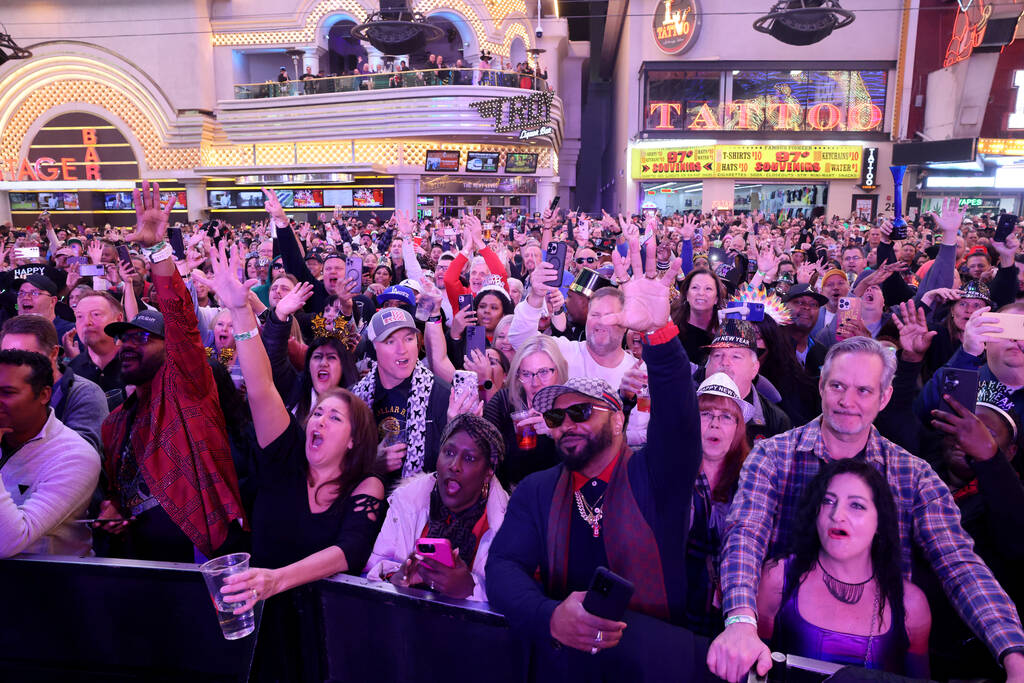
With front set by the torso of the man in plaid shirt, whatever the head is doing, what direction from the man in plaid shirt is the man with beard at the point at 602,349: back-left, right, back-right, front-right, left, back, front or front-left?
back-right

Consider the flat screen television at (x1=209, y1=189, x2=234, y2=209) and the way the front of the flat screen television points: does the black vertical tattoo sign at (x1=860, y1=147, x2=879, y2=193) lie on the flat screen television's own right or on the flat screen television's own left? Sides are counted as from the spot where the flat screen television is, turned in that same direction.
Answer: on the flat screen television's own left

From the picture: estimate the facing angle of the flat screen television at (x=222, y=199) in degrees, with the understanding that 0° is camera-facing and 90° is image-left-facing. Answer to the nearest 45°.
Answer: approximately 0°

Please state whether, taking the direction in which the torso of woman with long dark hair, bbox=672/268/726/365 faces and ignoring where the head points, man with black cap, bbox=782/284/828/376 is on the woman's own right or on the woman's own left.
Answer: on the woman's own left

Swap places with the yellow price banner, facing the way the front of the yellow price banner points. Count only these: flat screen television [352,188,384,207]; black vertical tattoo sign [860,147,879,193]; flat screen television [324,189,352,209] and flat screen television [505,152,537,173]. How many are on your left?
1

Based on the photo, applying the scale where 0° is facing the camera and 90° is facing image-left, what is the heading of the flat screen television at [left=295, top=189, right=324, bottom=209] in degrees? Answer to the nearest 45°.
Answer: approximately 0°

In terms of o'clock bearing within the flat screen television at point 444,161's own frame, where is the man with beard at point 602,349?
The man with beard is roughly at 12 o'clock from the flat screen television.

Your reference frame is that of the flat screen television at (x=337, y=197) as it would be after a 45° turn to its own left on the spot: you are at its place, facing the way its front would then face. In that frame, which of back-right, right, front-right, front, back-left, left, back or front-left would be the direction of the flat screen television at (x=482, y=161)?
front-left
